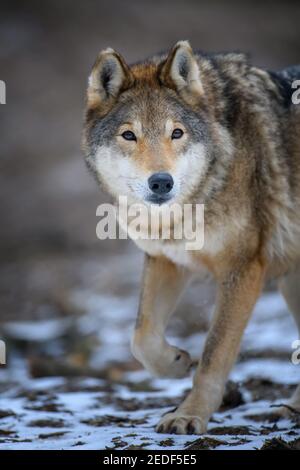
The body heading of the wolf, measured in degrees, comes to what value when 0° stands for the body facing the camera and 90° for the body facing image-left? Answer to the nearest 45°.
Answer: approximately 45°
